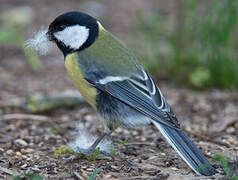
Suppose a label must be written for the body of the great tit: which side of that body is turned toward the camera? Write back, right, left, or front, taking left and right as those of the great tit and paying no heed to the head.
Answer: left

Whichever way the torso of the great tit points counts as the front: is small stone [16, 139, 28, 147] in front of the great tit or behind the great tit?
in front

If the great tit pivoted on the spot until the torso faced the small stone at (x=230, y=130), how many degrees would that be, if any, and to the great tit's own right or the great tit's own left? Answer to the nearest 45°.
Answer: approximately 135° to the great tit's own right

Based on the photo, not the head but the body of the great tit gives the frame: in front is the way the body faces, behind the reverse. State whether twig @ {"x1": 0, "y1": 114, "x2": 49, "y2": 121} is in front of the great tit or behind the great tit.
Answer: in front
